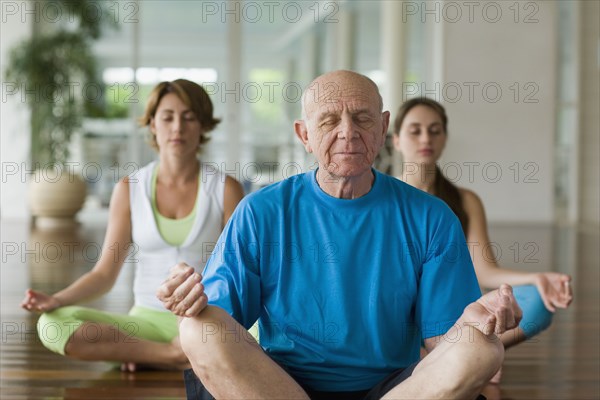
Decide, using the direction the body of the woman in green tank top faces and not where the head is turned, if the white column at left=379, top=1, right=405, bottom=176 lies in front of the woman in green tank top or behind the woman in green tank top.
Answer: behind

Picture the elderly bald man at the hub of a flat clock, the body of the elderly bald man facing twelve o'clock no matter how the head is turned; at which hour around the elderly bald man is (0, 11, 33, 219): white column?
The white column is roughly at 5 o'clock from the elderly bald man.

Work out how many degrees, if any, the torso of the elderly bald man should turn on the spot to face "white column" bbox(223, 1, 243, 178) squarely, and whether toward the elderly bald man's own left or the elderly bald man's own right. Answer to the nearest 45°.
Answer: approximately 180°

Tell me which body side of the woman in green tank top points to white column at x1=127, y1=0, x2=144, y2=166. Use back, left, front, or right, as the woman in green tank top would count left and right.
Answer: back

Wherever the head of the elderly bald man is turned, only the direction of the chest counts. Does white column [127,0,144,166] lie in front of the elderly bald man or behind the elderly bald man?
behind

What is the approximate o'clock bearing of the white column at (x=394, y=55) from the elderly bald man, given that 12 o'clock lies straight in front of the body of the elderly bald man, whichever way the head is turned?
The white column is roughly at 6 o'clock from the elderly bald man.

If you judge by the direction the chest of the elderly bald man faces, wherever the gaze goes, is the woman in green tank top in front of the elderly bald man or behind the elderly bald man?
behind

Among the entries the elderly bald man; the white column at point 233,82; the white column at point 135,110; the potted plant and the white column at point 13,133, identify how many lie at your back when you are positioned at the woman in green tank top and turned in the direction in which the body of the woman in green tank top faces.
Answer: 4

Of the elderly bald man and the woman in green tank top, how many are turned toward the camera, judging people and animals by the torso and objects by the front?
2

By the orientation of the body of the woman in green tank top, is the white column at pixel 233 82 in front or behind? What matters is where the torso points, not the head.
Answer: behind
